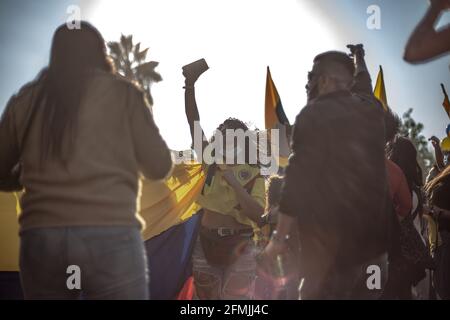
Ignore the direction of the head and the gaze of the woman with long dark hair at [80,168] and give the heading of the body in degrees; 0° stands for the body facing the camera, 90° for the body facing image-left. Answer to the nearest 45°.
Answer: approximately 180°

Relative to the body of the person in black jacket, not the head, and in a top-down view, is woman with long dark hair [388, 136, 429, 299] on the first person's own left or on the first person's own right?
on the first person's own right

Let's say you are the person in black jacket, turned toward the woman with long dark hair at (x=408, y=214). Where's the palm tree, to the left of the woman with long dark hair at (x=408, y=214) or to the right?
left

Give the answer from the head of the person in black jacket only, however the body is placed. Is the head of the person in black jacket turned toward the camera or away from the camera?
away from the camera

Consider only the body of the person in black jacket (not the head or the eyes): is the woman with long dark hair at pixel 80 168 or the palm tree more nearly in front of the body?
the palm tree

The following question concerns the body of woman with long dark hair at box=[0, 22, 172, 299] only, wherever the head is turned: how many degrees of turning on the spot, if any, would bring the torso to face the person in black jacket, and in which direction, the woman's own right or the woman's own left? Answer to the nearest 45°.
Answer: approximately 90° to the woman's own right

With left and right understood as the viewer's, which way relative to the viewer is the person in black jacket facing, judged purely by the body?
facing away from the viewer and to the left of the viewer

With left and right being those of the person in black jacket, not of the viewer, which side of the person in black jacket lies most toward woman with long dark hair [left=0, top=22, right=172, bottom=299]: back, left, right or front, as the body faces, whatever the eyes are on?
left

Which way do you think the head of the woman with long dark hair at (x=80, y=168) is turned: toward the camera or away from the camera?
away from the camera

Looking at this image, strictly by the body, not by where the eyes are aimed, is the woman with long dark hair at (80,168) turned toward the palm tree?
yes
